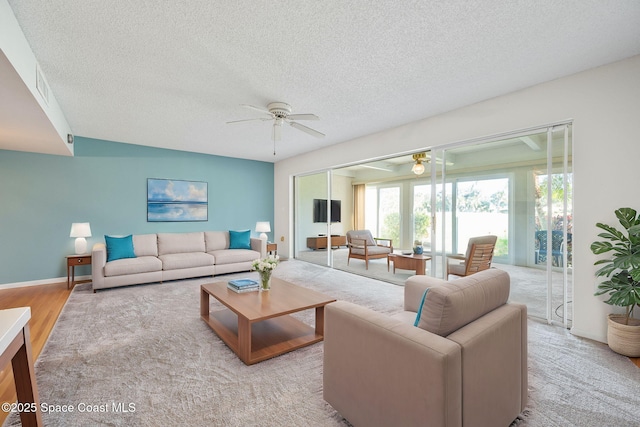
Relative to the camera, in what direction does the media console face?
facing the viewer and to the right of the viewer

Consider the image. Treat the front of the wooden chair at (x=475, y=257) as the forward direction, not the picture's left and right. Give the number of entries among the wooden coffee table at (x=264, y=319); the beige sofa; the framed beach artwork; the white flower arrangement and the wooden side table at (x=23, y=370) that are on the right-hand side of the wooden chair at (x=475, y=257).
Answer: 0

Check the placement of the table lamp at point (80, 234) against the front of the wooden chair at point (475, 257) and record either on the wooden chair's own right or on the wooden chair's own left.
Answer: on the wooden chair's own left

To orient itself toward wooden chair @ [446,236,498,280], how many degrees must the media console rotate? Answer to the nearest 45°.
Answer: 0° — it already faces it

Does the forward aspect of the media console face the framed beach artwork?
no

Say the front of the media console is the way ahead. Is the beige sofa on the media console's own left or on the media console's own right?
on the media console's own right

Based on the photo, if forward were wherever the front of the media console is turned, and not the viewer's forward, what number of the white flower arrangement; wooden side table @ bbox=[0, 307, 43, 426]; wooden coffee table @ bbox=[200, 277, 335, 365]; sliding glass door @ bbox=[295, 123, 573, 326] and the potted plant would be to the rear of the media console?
0

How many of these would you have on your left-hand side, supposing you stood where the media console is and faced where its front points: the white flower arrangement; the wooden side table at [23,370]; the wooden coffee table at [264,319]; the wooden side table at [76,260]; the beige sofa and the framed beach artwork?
0

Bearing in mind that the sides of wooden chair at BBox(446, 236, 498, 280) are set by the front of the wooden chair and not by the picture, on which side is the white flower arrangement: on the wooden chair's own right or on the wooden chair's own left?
on the wooden chair's own left

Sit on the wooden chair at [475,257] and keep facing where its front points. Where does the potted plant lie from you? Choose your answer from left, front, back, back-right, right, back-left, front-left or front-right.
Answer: back

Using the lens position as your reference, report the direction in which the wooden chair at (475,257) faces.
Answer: facing away from the viewer and to the left of the viewer

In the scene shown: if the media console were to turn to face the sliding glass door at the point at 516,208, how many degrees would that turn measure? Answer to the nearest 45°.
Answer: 0° — it already faces it

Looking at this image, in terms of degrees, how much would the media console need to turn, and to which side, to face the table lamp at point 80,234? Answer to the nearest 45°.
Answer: approximately 90° to its right

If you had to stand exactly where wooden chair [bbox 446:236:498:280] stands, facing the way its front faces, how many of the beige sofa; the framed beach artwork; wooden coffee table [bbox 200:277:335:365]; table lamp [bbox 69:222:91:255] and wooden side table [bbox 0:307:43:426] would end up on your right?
0

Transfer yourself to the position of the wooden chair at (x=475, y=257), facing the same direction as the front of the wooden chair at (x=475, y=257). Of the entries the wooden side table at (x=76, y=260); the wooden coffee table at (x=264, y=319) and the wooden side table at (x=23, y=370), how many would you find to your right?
0
